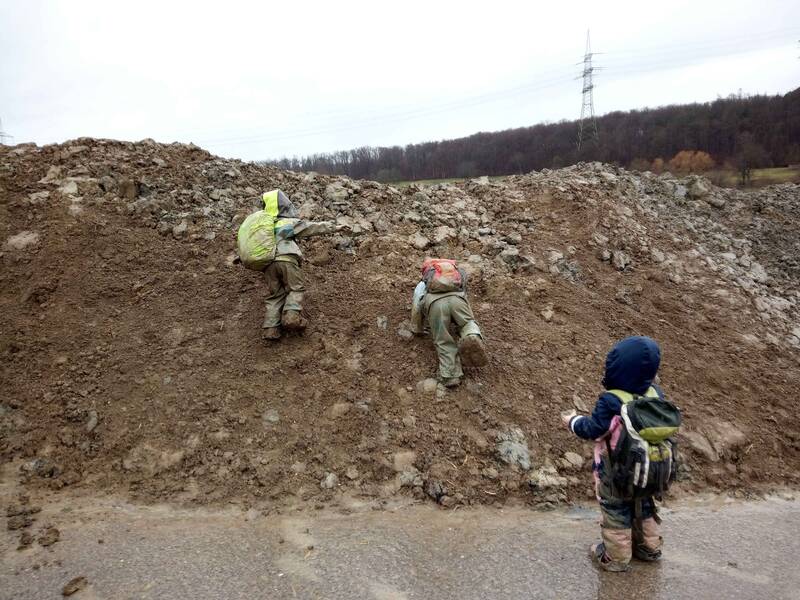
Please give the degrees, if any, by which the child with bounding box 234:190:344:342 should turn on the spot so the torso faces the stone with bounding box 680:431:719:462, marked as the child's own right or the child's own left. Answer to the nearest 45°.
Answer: approximately 90° to the child's own right

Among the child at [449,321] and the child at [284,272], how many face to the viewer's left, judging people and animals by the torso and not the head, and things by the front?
0

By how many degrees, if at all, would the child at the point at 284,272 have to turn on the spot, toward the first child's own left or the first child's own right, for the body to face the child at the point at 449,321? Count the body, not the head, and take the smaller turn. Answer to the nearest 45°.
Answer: approximately 90° to the first child's own right

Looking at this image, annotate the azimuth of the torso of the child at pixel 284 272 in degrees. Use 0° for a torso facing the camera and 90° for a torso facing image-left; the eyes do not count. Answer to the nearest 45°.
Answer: approximately 225°

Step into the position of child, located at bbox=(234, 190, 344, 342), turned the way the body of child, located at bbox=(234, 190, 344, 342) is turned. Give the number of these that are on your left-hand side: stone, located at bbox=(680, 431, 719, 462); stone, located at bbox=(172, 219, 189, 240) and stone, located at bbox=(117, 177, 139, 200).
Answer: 2

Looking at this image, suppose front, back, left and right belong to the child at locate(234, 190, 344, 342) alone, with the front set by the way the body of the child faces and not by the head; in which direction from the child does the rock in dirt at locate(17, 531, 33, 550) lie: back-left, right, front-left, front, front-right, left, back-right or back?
back

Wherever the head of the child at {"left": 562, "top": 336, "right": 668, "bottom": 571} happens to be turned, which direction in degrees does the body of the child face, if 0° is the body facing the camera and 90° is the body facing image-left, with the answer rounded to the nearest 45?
approximately 135°

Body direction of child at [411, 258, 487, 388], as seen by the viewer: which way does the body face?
away from the camera

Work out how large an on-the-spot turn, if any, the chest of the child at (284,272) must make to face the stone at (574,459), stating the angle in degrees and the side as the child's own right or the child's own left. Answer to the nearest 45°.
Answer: approximately 90° to the child's own right

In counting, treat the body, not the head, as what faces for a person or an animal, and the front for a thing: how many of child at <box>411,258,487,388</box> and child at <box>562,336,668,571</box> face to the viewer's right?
0

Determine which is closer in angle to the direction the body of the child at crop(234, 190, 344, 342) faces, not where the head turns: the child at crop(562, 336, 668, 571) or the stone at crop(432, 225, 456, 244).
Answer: the stone
